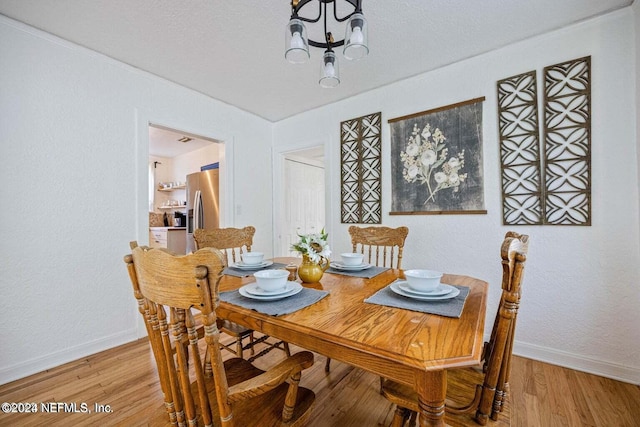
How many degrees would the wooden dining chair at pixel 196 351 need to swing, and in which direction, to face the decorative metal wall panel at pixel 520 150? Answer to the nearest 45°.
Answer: approximately 45° to its right

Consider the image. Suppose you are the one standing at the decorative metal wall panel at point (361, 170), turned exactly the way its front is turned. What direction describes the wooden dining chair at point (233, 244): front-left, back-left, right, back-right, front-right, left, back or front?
front

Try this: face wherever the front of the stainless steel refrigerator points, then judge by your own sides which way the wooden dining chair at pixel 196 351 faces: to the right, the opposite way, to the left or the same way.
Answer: the opposite way

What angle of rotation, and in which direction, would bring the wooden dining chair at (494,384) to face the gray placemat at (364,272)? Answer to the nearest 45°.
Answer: approximately 45° to its right

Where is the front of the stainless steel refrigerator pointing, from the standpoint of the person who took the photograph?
facing the viewer and to the left of the viewer

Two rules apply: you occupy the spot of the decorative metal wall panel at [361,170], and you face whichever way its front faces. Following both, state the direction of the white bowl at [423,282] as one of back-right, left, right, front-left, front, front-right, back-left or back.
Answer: front-left

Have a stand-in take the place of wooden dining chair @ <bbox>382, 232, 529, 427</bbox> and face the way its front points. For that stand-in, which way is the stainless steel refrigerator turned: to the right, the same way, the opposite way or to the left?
to the left

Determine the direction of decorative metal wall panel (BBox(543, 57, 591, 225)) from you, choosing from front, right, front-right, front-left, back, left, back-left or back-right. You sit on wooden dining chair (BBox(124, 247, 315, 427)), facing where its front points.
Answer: front-right

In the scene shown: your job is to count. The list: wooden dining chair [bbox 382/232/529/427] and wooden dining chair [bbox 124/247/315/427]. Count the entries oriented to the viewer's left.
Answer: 1

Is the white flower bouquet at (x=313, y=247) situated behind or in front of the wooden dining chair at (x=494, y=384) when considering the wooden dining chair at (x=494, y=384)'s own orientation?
in front

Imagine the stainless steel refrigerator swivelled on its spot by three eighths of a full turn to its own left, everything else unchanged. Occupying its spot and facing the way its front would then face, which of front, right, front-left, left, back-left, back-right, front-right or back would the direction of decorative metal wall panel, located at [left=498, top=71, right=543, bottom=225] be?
front-right

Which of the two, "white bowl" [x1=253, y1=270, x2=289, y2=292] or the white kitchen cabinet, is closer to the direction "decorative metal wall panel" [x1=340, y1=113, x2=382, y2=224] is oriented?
the white bowl

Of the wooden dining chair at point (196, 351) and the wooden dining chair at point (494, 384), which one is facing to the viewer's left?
the wooden dining chair at point (494, 384)

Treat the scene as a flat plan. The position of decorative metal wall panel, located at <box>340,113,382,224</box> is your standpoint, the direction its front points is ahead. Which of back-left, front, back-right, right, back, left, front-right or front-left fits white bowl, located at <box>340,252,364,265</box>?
front-left

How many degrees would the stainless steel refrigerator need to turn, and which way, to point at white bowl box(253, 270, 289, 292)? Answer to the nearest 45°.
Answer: approximately 45° to its left

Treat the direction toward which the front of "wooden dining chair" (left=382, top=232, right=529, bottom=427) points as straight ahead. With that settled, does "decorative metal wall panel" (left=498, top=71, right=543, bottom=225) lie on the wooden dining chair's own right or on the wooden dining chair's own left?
on the wooden dining chair's own right

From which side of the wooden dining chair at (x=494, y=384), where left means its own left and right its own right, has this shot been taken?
left
